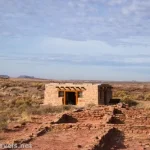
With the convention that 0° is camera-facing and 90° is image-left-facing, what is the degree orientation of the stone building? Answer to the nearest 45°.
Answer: approximately 0°
